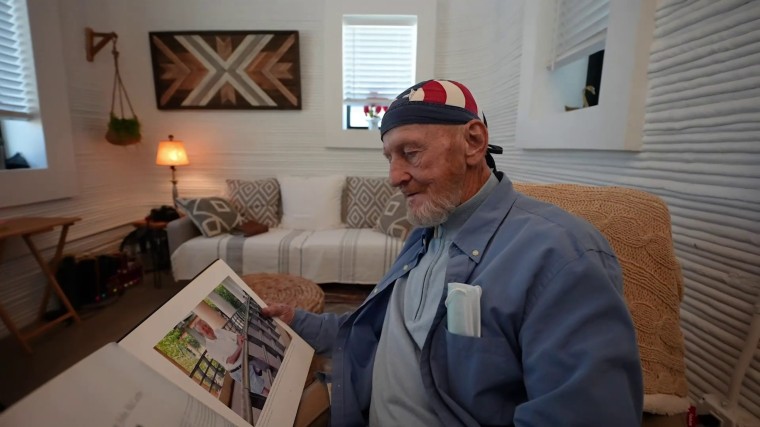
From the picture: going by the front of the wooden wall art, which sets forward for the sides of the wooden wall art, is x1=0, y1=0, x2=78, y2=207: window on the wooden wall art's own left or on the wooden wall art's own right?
on the wooden wall art's own right

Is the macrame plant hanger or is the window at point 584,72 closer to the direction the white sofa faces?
the window

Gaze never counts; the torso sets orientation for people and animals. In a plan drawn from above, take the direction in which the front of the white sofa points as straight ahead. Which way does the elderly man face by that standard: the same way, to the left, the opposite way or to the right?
to the right

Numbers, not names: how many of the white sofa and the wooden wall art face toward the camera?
2

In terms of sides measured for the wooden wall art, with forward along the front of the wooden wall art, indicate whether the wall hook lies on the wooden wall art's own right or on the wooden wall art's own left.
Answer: on the wooden wall art's own right

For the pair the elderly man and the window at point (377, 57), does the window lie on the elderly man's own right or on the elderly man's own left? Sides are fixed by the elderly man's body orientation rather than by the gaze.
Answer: on the elderly man's own right

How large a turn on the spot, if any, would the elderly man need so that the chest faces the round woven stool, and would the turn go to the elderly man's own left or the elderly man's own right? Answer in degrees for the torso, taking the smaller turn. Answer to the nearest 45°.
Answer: approximately 90° to the elderly man's own right

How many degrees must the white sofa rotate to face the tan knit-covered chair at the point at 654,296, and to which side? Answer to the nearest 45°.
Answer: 0° — it already faces it
